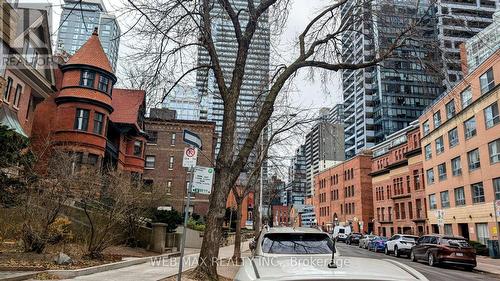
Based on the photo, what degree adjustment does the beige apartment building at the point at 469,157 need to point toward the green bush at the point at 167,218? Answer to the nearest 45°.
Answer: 0° — it already faces it

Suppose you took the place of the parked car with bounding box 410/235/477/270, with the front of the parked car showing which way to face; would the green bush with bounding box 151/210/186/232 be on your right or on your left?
on your left

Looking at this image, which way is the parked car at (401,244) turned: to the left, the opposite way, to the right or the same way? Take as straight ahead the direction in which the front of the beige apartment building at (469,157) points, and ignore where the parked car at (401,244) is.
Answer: to the right

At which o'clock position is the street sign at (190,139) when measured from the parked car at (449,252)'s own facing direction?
The street sign is roughly at 8 o'clock from the parked car.

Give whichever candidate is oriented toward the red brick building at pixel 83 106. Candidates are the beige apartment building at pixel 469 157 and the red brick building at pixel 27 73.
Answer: the beige apartment building

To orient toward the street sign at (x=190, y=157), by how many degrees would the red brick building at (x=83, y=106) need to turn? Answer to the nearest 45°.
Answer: approximately 45° to its right

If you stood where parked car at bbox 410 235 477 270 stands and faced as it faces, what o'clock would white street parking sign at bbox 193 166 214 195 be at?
The white street parking sign is roughly at 8 o'clock from the parked car.

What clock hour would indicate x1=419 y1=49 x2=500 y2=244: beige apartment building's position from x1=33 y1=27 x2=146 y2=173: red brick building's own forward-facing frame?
The beige apartment building is roughly at 11 o'clock from the red brick building.

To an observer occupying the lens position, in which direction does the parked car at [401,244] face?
facing away from the viewer and to the left of the viewer
